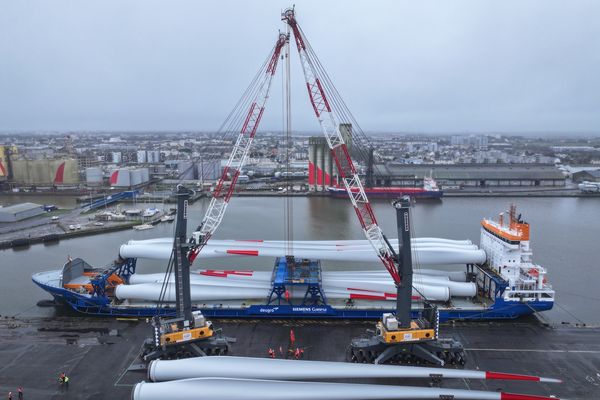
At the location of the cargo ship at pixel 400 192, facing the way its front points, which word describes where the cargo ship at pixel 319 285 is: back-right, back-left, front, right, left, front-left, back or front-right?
left

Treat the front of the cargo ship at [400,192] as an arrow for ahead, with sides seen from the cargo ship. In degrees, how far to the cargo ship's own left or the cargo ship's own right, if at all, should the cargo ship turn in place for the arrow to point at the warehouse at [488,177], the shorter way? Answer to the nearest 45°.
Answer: approximately 135° to the cargo ship's own right

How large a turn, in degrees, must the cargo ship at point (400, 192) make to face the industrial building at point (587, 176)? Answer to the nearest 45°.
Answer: approximately 135° to its right

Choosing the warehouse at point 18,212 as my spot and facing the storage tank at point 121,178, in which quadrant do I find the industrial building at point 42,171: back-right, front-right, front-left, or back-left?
front-left

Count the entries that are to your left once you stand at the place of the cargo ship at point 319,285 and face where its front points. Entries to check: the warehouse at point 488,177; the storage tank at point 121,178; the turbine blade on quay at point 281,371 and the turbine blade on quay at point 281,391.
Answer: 2

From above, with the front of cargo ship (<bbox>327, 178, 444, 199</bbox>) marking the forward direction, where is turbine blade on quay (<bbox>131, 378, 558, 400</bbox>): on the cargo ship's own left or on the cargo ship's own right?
on the cargo ship's own left

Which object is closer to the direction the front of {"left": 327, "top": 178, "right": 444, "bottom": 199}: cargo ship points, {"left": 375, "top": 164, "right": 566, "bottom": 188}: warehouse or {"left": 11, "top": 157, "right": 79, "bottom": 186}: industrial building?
the industrial building

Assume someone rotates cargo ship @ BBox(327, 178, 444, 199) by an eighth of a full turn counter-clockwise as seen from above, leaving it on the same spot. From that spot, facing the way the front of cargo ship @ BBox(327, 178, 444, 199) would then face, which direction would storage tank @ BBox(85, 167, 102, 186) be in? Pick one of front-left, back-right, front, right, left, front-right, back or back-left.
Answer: front-right

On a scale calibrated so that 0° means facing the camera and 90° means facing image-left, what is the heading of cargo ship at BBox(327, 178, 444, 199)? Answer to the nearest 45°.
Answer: approximately 90°

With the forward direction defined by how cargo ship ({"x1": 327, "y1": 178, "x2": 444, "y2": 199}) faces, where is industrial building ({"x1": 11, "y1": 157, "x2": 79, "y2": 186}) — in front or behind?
in front

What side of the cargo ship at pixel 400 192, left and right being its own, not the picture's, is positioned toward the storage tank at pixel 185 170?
front

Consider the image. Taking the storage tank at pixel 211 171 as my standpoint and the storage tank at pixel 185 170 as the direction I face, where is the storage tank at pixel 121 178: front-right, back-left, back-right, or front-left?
front-left

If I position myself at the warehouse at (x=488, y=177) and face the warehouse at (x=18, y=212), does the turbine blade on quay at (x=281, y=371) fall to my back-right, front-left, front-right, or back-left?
front-left
